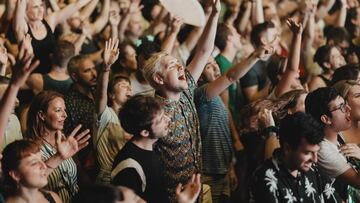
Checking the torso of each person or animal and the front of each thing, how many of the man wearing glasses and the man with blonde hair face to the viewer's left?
0

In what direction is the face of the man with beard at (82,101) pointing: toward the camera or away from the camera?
toward the camera

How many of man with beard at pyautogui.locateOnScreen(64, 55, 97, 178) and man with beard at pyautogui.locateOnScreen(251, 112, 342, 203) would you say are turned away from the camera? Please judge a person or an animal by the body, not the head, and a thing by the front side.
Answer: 0

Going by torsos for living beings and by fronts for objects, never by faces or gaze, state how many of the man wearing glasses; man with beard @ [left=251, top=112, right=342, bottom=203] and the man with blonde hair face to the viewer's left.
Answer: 0

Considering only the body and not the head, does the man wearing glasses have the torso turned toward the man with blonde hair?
no

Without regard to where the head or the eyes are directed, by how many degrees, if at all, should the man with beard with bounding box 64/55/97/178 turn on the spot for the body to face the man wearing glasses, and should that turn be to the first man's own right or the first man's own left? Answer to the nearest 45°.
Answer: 0° — they already face them

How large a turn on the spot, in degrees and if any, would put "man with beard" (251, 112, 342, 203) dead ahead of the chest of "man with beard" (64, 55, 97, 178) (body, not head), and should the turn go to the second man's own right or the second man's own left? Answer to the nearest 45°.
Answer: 0° — they already face them

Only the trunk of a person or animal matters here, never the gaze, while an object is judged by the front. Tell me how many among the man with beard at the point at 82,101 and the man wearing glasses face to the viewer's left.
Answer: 0

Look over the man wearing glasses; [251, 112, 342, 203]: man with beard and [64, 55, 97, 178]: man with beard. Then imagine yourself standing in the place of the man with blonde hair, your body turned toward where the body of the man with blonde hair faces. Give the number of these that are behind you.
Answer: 1

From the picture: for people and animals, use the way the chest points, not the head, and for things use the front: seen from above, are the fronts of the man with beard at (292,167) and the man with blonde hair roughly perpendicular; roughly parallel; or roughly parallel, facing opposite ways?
roughly parallel

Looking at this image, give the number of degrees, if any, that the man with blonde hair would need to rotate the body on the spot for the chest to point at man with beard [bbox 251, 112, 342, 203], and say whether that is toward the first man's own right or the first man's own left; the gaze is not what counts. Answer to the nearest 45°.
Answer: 0° — they already face them

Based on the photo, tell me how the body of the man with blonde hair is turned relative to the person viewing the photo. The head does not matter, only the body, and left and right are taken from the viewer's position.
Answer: facing the viewer and to the right of the viewer

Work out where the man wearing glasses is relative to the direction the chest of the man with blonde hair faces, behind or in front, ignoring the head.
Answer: in front

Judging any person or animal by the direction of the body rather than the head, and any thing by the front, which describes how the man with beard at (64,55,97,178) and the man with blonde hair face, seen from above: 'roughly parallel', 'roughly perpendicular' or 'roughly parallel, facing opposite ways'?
roughly parallel
